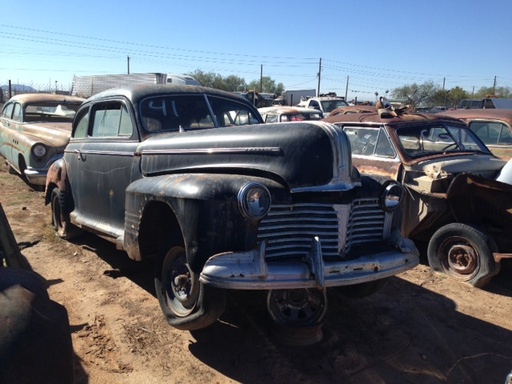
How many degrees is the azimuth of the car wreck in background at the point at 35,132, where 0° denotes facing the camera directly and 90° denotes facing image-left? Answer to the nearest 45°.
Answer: approximately 315°

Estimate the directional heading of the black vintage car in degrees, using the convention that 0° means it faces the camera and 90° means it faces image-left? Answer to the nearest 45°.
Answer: approximately 315°

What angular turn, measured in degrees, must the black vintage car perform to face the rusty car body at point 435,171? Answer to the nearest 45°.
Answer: approximately 90° to its left

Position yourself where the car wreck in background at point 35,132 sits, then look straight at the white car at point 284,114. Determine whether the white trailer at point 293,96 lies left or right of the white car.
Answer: left

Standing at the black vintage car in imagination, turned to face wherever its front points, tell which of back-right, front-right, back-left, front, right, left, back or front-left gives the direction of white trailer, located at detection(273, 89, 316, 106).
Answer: back-left
